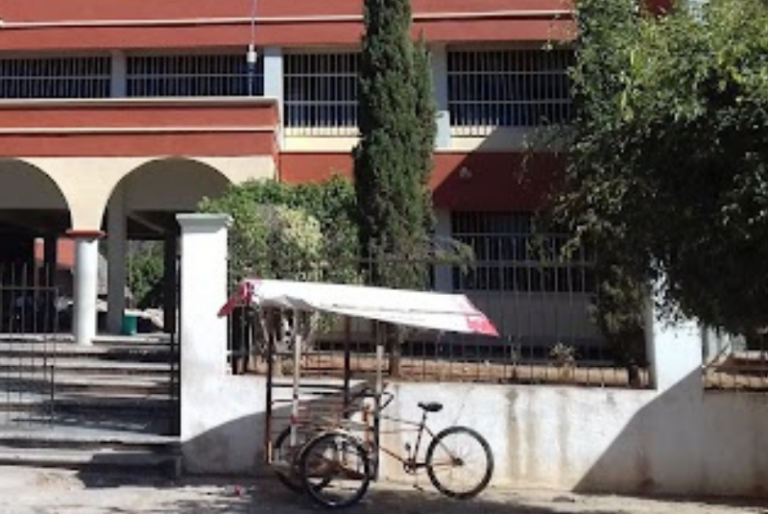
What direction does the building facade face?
toward the camera

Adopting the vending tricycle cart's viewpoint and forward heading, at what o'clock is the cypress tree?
The cypress tree is roughly at 3 o'clock from the vending tricycle cart.

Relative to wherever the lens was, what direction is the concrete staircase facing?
facing the viewer

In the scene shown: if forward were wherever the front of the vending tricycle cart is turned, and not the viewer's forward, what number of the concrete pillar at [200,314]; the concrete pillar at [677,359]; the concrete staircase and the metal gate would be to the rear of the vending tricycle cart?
1

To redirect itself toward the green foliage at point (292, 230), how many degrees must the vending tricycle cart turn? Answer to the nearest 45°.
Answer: approximately 90° to its right

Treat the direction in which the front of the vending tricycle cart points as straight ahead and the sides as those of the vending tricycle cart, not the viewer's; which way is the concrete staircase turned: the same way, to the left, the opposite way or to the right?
to the left

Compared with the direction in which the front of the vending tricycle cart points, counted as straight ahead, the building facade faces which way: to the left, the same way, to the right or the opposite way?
to the left

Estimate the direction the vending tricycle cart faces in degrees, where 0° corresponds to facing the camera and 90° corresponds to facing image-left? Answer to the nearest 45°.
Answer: approximately 90°

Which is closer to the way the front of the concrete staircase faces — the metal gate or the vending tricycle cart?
the vending tricycle cart

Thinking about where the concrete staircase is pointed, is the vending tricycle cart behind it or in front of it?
in front

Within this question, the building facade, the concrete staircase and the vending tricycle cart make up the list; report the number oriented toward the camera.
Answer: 2

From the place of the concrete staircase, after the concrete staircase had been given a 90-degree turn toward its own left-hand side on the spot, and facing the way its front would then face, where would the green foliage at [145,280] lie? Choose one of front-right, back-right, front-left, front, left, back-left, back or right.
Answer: left

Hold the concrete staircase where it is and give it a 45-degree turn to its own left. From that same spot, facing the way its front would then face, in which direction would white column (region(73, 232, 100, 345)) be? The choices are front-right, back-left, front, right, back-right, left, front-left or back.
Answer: back-left

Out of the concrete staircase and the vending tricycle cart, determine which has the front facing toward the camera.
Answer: the concrete staircase

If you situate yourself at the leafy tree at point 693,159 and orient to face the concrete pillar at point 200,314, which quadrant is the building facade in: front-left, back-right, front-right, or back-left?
front-right

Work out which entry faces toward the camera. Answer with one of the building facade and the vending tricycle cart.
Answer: the building facade

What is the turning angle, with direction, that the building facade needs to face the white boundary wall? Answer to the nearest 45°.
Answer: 0° — it already faces it

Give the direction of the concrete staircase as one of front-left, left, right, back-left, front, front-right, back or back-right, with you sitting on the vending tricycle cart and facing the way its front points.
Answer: front-right

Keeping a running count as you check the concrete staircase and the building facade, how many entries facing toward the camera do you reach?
2

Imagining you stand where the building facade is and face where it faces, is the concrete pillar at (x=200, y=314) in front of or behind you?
in front
